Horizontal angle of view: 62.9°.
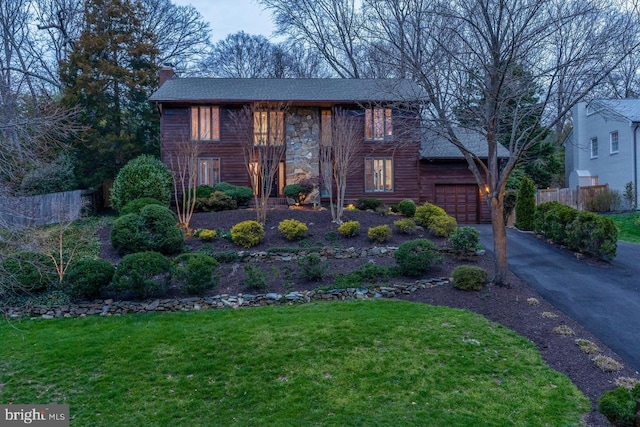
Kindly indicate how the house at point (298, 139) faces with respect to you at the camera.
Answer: facing the viewer

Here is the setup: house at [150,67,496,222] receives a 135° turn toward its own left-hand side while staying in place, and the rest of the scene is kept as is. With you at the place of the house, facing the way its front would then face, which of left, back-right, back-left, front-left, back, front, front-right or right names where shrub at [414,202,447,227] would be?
right

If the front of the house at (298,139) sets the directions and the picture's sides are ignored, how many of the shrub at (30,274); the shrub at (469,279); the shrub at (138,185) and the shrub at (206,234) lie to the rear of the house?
0

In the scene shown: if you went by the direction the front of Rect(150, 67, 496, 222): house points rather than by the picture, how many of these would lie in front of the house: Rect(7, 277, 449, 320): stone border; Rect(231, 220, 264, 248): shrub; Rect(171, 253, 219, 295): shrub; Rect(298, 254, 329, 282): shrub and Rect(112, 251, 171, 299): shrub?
5

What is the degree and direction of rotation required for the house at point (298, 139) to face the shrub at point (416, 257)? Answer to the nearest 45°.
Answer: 0° — it already faces it

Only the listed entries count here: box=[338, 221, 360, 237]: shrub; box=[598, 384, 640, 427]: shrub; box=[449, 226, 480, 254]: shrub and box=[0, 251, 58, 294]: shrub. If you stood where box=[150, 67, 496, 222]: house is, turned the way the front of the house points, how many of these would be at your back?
0

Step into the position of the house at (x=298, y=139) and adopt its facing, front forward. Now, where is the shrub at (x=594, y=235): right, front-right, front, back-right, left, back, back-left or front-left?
front-left

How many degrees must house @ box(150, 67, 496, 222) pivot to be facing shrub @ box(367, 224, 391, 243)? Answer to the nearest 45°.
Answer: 0° — it already faces it

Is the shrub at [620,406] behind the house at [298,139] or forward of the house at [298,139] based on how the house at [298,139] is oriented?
forward

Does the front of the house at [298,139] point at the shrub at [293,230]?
yes

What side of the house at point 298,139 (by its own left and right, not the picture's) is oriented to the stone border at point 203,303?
front

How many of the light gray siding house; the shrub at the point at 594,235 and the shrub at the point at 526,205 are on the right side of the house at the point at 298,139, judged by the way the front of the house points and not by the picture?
0

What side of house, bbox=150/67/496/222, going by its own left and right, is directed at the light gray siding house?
left

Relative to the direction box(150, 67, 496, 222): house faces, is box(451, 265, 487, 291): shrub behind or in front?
in front

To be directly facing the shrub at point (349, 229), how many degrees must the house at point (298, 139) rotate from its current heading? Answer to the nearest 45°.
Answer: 0° — it already faces it

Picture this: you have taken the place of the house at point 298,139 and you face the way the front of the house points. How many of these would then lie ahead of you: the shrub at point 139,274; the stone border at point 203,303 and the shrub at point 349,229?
3

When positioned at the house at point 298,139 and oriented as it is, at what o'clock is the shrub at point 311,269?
The shrub is roughly at 12 o'clock from the house.

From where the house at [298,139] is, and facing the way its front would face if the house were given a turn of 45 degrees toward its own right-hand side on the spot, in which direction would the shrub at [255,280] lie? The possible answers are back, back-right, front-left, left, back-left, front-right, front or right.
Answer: front-left
